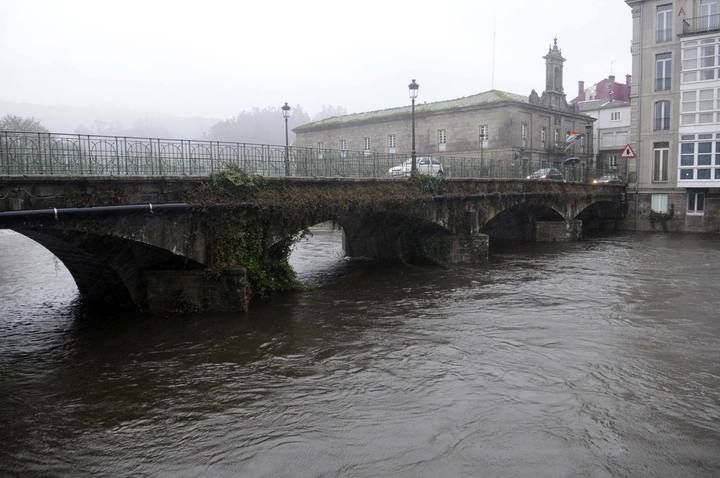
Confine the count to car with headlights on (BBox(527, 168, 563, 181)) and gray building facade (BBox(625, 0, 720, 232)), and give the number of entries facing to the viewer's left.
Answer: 1

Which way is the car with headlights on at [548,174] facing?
to the viewer's left

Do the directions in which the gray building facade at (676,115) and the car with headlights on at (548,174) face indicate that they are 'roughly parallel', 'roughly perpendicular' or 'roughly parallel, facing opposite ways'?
roughly perpendicular

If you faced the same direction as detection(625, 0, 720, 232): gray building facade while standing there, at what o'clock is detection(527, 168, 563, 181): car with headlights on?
The car with headlights on is roughly at 2 o'clock from the gray building facade.

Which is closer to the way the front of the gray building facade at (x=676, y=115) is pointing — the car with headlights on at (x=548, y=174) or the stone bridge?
the stone bridge

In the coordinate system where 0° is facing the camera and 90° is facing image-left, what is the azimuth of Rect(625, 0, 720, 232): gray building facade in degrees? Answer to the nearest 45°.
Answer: approximately 0°

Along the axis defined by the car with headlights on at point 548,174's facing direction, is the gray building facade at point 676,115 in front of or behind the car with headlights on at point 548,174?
behind

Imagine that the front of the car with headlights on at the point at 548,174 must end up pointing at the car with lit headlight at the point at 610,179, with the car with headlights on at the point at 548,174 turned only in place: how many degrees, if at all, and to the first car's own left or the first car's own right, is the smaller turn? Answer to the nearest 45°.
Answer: approximately 135° to the first car's own right
